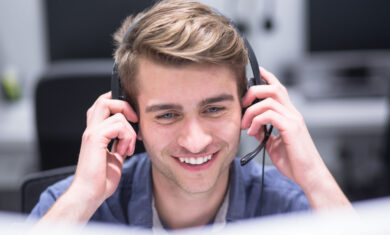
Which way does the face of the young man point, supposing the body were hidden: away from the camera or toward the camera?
toward the camera

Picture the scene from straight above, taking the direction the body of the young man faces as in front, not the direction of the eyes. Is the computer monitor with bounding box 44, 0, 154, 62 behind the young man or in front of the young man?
behind

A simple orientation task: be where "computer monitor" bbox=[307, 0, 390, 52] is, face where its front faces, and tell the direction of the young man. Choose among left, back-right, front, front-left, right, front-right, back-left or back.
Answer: front

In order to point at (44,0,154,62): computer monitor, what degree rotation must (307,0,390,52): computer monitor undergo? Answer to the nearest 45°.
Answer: approximately 90° to its right

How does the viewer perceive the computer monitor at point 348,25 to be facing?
facing the viewer

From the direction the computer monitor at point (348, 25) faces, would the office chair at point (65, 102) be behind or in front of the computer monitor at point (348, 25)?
in front

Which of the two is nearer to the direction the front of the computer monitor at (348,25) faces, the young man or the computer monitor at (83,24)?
the young man

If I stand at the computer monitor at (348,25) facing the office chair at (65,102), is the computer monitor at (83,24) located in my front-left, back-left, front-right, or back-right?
front-right

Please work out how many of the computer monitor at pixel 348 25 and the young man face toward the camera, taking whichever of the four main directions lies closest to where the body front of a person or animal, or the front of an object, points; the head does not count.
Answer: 2

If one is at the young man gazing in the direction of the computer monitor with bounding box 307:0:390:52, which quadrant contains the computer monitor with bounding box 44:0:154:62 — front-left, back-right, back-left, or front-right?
front-left

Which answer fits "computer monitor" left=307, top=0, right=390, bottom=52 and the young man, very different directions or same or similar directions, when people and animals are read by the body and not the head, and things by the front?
same or similar directions

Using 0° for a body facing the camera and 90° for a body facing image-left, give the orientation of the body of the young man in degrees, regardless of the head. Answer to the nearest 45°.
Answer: approximately 0°
